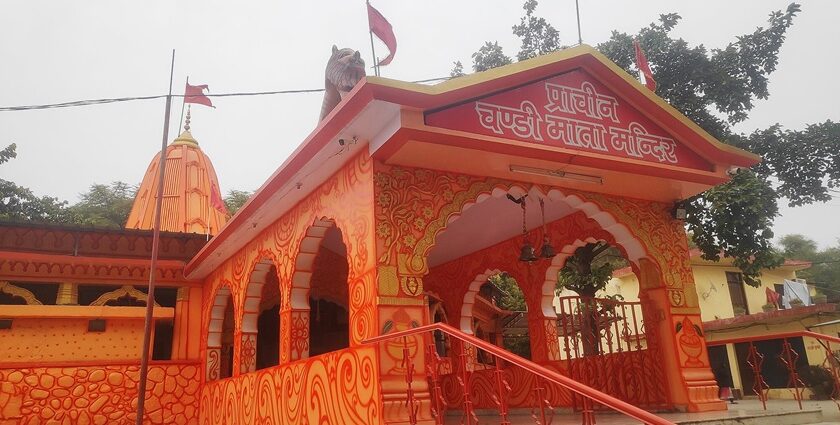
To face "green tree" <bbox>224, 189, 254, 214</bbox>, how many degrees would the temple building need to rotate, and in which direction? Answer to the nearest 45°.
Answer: approximately 135° to its left

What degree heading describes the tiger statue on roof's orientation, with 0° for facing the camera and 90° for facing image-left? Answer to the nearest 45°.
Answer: approximately 315°

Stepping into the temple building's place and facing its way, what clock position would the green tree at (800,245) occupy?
The green tree is roughly at 9 o'clock from the temple building.

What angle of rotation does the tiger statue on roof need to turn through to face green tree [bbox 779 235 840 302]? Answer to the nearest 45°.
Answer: approximately 90° to its left

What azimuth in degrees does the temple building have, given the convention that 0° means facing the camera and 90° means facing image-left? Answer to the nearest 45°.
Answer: approximately 315°

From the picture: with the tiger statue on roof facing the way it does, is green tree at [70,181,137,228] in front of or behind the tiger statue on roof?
behind
